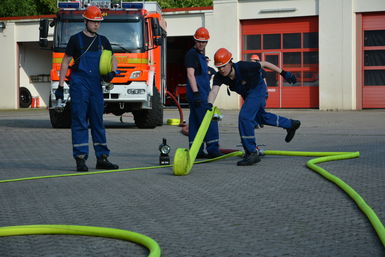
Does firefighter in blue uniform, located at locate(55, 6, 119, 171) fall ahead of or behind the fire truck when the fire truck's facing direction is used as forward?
ahead

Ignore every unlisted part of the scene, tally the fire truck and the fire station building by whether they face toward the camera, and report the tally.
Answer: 2

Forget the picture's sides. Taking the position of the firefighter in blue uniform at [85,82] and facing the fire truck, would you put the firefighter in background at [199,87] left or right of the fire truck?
right

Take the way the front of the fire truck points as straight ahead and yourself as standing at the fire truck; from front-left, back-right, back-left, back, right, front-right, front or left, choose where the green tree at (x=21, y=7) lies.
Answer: back

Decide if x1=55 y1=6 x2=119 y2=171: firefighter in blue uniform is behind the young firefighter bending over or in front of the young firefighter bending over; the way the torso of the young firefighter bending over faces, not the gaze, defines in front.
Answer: in front

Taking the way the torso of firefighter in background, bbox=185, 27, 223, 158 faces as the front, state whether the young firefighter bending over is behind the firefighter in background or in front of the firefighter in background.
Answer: in front

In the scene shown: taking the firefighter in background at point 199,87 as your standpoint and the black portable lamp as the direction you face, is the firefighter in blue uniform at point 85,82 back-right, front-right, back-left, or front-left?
front-right

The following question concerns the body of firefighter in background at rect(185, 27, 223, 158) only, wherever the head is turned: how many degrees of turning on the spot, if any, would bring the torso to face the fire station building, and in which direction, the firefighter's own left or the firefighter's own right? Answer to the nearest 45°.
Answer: approximately 135° to the firefighter's own left

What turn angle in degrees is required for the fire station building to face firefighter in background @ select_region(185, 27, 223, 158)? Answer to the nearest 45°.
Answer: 0° — it already faces them

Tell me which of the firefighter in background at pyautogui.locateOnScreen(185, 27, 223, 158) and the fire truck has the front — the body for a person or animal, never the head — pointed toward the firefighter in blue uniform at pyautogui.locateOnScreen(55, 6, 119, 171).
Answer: the fire truck

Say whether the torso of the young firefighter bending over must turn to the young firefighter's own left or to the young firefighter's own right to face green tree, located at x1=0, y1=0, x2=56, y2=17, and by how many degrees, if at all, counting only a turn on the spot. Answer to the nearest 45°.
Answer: approximately 90° to the young firefighter's own right

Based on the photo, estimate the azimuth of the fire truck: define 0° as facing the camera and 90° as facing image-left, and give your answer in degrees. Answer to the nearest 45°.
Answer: approximately 0°

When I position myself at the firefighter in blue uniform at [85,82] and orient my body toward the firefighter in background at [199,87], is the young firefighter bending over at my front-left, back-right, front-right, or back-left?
front-right
